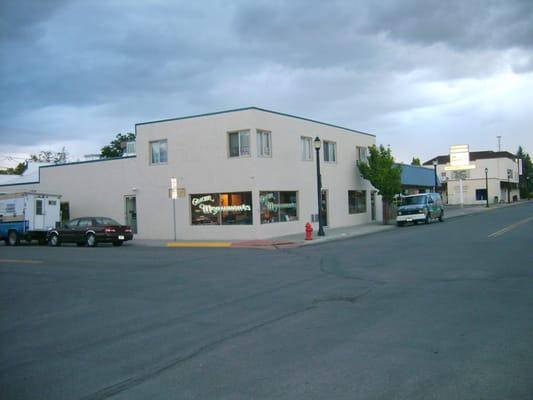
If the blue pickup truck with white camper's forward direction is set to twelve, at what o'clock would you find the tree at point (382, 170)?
The tree is roughly at 5 o'clock from the blue pickup truck with white camper.

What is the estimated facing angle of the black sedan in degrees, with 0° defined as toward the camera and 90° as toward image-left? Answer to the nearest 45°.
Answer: approximately 135°

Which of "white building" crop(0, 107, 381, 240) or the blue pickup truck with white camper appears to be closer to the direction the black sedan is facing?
the blue pickup truck with white camper

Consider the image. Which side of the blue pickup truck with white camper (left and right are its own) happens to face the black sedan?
back

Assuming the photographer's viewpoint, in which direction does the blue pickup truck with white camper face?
facing away from the viewer and to the left of the viewer
